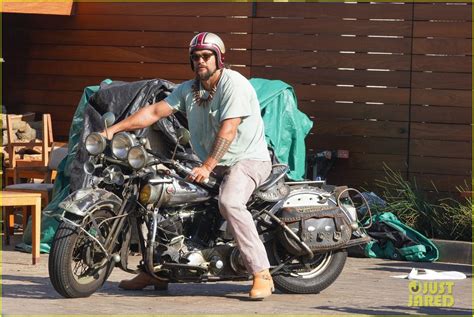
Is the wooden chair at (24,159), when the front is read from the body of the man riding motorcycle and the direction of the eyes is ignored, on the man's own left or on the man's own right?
on the man's own right

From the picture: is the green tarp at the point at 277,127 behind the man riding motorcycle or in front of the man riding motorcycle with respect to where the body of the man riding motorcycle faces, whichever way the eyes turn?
behind

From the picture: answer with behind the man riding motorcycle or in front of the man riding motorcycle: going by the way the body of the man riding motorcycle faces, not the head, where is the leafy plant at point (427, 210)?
behind

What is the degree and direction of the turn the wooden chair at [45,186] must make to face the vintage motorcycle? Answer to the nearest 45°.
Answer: approximately 90° to its left

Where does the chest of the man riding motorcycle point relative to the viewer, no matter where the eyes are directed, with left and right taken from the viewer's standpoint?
facing the viewer and to the left of the viewer

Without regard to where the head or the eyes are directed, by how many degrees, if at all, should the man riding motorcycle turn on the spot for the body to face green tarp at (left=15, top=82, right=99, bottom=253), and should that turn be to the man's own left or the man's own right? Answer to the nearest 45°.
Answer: approximately 90° to the man's own right

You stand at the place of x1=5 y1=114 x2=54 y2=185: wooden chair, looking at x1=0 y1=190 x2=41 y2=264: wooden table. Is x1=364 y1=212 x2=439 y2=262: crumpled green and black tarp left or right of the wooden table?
left
